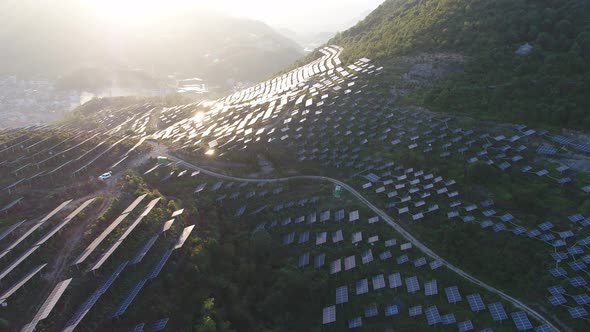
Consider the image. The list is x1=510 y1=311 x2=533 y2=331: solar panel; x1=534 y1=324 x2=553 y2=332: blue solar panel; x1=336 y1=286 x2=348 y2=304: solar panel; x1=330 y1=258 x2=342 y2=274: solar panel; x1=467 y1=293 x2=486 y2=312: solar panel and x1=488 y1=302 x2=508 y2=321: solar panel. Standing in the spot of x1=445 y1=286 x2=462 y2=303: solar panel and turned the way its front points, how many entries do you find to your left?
4

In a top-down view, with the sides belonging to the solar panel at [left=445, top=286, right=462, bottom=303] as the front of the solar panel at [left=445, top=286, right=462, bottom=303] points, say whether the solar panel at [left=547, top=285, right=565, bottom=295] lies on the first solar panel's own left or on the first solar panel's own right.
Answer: on the first solar panel's own left

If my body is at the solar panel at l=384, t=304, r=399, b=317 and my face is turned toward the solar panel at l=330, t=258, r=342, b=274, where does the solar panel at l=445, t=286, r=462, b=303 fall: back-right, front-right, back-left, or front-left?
back-right

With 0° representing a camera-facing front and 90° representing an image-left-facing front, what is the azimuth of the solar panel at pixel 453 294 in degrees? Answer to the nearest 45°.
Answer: approximately 0°

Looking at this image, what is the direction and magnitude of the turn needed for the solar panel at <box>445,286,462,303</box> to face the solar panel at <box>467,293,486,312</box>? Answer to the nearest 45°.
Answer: approximately 90° to its left

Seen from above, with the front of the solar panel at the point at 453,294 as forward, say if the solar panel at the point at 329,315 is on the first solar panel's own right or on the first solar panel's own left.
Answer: on the first solar panel's own right
